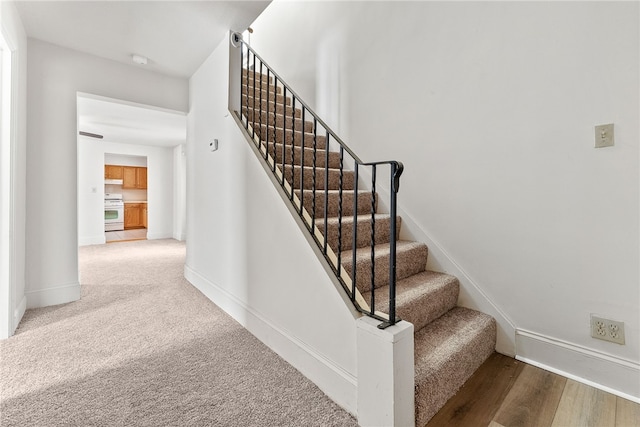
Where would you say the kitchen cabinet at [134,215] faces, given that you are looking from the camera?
facing the viewer

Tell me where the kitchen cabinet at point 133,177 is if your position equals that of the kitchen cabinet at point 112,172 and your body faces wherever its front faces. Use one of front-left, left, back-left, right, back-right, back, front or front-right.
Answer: left

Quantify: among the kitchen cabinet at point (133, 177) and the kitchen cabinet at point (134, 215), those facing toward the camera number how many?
2

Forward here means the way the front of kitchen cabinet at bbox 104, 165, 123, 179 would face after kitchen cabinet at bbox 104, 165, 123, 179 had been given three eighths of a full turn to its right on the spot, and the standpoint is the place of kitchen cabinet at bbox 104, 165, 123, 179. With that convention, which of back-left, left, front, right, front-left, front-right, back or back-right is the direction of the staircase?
back-left

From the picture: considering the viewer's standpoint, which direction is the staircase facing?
facing the viewer and to the right of the viewer

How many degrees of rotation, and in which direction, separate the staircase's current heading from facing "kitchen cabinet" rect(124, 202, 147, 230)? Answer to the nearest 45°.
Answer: approximately 180°

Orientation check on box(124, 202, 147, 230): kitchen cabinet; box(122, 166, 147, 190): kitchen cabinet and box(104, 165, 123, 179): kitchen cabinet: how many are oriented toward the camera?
3

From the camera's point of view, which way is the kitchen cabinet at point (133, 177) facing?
toward the camera

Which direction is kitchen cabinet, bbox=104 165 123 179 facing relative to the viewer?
toward the camera
